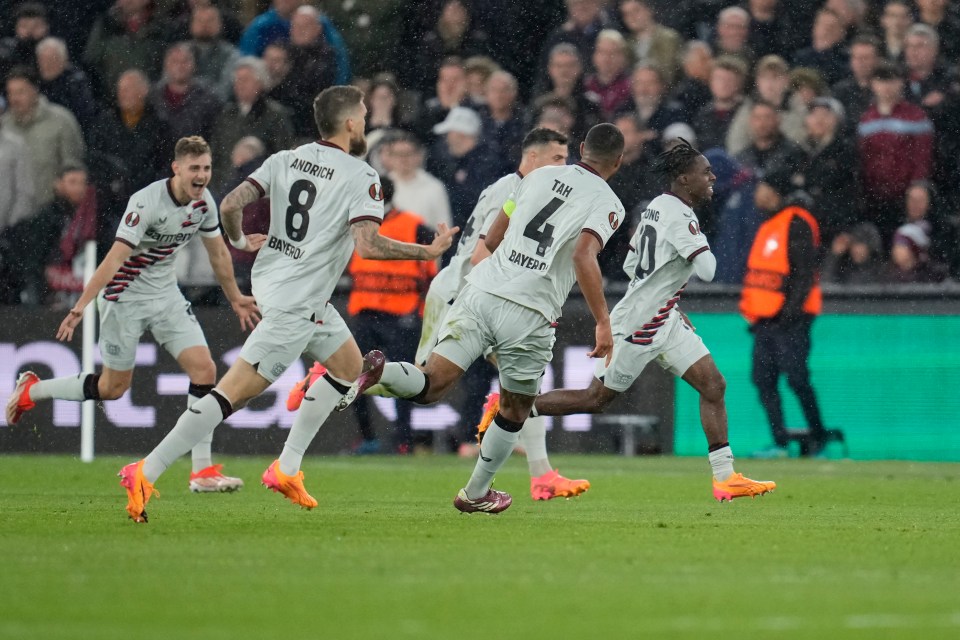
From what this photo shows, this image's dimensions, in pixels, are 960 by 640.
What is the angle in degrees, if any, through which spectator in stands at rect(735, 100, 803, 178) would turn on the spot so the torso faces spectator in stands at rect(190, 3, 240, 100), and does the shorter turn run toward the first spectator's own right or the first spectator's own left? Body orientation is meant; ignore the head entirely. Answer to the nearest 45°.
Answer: approximately 90° to the first spectator's own right

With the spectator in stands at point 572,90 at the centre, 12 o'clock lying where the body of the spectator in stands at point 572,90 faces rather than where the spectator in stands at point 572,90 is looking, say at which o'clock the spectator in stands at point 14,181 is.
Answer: the spectator in stands at point 14,181 is roughly at 3 o'clock from the spectator in stands at point 572,90.

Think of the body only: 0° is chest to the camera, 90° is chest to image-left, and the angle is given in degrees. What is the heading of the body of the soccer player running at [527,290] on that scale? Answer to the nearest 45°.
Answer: approximately 225°

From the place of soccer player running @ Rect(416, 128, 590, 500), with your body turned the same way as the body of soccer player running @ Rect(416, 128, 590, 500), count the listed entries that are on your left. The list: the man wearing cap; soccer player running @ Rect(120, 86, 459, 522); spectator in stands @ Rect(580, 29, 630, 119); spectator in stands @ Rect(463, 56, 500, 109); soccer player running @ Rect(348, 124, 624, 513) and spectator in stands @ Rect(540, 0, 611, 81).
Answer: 4

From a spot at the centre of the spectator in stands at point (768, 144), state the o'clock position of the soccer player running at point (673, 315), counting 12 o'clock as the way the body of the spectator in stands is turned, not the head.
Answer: The soccer player running is roughly at 12 o'clock from the spectator in stands.

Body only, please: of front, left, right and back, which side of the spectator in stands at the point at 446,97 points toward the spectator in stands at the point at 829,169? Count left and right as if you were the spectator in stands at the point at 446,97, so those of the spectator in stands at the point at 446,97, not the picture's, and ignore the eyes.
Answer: left

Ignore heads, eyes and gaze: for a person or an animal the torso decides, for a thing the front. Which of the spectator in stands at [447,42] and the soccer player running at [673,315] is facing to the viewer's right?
the soccer player running

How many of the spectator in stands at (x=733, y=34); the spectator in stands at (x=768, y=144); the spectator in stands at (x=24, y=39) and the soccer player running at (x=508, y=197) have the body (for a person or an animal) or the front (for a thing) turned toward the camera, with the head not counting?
3

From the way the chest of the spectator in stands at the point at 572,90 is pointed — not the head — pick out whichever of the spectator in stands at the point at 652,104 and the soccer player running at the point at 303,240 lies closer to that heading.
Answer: the soccer player running

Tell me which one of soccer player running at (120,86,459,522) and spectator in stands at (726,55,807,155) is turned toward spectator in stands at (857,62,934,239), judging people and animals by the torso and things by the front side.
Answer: the soccer player running
